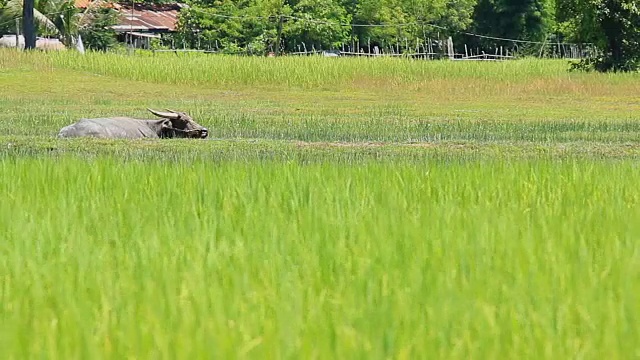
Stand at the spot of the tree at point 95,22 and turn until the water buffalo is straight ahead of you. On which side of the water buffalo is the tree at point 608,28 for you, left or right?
left

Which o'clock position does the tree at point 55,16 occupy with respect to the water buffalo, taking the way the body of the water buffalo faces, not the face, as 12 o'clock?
The tree is roughly at 9 o'clock from the water buffalo.

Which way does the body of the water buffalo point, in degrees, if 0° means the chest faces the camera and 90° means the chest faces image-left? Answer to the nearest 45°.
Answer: approximately 270°

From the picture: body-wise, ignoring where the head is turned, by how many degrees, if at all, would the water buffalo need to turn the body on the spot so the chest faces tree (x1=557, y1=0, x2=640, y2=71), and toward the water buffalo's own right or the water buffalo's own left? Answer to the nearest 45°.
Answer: approximately 45° to the water buffalo's own left

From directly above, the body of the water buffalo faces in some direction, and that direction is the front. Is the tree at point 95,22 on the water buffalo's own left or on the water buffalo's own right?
on the water buffalo's own left
